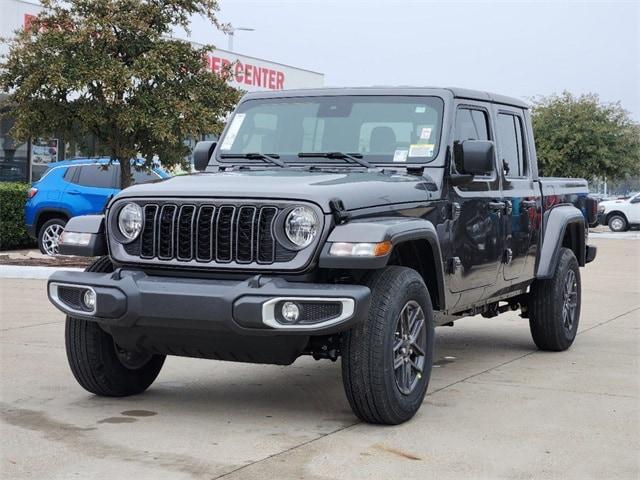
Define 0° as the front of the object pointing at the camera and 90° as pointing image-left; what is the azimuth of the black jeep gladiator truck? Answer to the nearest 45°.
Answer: approximately 45°

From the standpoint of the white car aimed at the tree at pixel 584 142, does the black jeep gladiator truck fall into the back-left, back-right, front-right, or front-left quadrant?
back-left

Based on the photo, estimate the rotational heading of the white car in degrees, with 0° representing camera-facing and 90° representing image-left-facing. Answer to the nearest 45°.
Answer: approximately 90°

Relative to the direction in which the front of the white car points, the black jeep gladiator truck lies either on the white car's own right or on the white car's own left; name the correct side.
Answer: on the white car's own left

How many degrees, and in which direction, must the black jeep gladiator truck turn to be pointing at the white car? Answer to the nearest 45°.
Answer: approximately 135° to its right

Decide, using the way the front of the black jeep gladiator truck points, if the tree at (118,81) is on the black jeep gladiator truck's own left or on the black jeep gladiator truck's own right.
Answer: on the black jeep gladiator truck's own right
